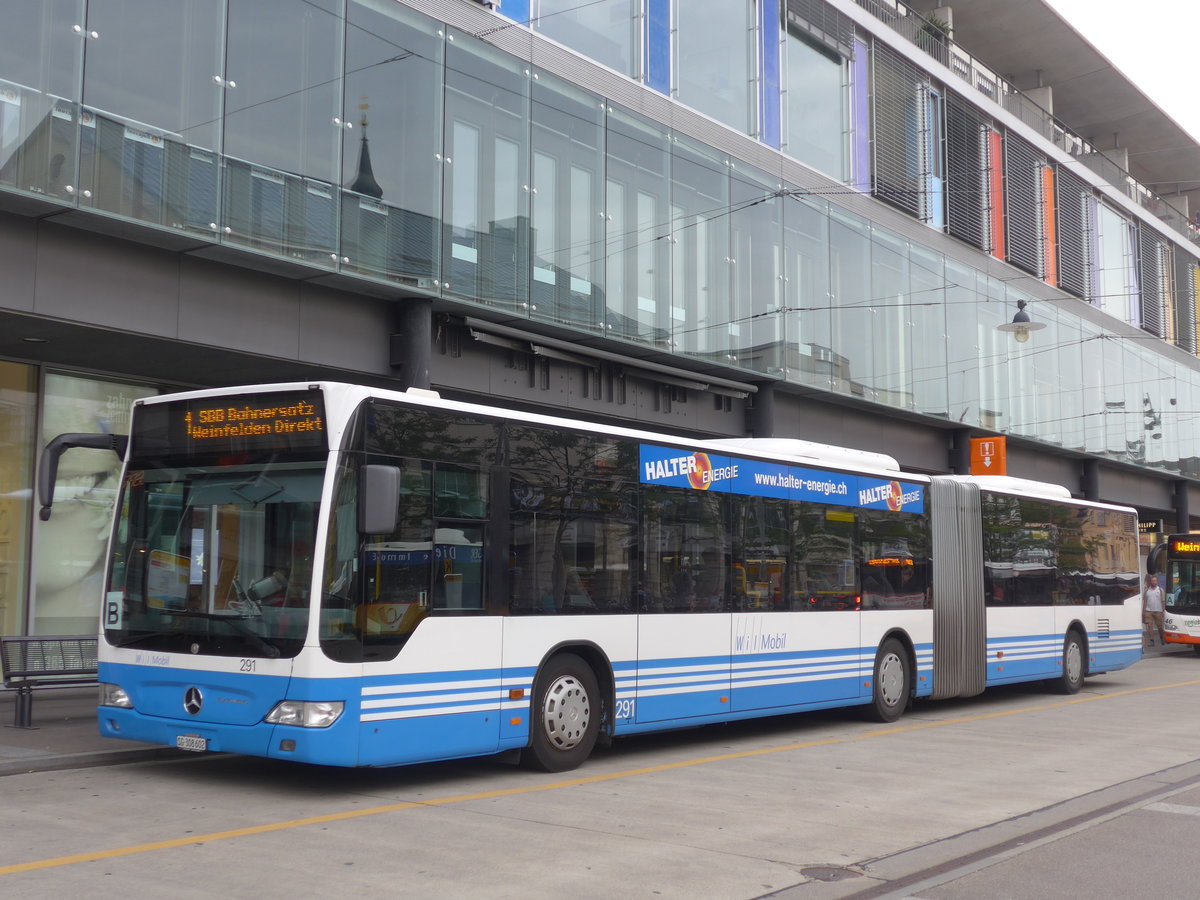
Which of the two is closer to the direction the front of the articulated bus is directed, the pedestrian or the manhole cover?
the manhole cover

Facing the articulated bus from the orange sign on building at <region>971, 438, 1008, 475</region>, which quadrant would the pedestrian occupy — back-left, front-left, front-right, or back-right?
back-left

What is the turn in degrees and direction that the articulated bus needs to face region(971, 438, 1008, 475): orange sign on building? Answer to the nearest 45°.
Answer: approximately 180°

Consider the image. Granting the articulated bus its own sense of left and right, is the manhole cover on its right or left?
on its left

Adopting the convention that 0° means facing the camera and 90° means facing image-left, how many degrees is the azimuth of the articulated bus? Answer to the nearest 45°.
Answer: approximately 45°

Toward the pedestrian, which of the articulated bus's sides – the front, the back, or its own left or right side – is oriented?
back
